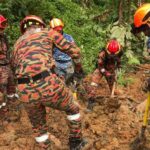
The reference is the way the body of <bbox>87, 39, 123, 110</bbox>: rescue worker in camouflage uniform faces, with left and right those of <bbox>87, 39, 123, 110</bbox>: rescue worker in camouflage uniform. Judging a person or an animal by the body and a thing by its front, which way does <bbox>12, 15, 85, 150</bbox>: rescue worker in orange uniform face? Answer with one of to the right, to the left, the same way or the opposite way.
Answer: the opposite way

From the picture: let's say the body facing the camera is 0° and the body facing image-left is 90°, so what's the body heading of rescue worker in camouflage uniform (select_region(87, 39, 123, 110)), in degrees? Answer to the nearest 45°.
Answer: approximately 0°

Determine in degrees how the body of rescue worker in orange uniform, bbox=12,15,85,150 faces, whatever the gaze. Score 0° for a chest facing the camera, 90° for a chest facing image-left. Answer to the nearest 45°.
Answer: approximately 180°

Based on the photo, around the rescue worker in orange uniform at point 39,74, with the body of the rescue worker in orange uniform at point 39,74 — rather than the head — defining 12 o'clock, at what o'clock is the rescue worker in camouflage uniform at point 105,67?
the rescue worker in camouflage uniform at point 105,67 is roughly at 1 o'clock from the rescue worker in orange uniform at point 39,74.

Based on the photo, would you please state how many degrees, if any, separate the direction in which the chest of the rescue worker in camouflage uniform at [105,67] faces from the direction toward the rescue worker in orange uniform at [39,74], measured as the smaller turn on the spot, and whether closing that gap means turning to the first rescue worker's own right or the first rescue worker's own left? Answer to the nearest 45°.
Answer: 0° — they already face them

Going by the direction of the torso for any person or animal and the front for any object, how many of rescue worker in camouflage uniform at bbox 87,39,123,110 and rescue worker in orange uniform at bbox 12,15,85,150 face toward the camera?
1
